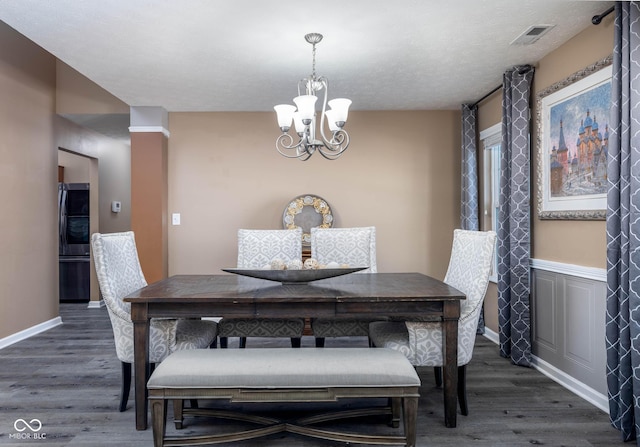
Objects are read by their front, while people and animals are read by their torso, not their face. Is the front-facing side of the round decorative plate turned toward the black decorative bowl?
yes

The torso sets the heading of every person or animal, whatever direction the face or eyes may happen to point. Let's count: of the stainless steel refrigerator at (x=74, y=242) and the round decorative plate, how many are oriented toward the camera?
2

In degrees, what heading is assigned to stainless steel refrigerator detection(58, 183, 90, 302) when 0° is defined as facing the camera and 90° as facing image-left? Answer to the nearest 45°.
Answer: approximately 0°

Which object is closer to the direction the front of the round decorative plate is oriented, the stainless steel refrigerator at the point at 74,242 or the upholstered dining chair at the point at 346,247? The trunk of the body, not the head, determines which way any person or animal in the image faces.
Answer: the upholstered dining chair

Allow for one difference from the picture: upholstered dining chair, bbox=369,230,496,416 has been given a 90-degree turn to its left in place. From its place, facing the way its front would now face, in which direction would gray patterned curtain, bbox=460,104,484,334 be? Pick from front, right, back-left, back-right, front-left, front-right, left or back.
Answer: back-left

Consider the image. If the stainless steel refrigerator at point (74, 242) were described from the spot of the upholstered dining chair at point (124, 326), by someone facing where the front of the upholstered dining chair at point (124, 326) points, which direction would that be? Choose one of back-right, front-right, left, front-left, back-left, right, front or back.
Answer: back-left
